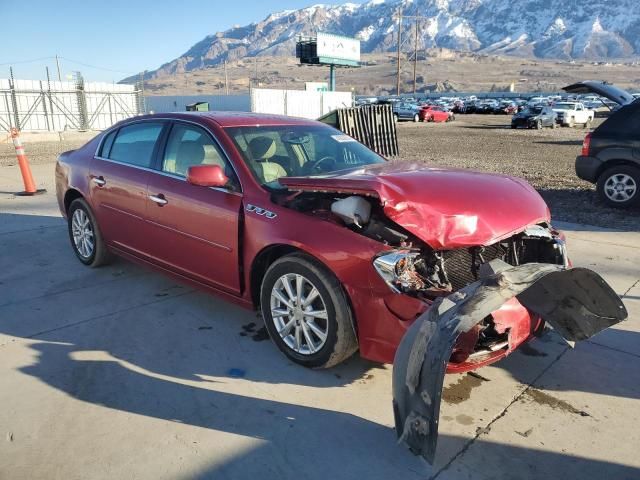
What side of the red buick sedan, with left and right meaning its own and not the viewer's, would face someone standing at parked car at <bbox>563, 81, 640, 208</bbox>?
left

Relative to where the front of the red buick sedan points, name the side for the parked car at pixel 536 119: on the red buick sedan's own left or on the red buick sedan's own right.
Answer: on the red buick sedan's own left

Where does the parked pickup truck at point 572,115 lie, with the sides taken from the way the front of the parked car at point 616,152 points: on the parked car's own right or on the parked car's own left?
on the parked car's own left

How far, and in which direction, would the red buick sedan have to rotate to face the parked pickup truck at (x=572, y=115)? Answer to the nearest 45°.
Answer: approximately 90° to its left

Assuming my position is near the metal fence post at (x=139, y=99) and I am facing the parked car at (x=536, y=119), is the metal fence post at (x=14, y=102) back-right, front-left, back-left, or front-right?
back-right

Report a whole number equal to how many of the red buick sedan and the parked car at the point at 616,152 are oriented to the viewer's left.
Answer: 0

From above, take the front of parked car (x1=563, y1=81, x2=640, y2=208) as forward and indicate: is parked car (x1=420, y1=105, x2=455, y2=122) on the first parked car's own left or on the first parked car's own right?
on the first parked car's own left

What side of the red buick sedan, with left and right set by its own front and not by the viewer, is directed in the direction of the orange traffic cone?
back

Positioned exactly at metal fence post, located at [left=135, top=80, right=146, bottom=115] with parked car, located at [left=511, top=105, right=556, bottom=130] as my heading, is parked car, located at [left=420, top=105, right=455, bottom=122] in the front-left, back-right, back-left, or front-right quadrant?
front-left

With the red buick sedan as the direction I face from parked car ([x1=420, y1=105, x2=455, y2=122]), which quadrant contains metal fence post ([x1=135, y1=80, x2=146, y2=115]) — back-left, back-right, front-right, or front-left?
front-right
